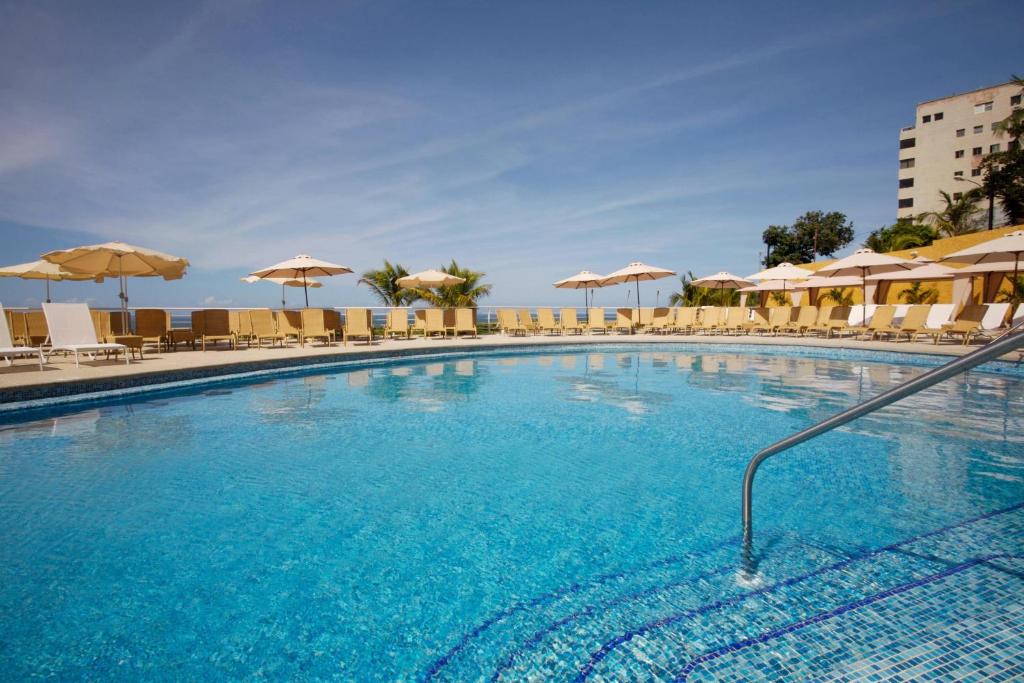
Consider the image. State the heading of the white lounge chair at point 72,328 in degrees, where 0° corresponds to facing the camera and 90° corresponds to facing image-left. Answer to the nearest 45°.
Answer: approximately 315°

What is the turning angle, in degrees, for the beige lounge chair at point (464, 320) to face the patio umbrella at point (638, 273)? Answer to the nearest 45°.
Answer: approximately 90° to its left

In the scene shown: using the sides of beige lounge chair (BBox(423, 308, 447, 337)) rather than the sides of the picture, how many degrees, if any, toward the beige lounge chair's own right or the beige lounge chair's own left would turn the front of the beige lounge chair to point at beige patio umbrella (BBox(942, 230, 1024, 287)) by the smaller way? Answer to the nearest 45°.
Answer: approximately 45° to the beige lounge chair's own left

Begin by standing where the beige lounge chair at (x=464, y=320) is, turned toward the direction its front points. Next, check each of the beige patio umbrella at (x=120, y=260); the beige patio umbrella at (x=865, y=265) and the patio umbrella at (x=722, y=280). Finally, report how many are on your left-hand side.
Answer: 2

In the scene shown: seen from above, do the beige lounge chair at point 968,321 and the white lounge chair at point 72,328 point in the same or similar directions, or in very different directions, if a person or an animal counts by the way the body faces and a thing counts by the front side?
very different directions

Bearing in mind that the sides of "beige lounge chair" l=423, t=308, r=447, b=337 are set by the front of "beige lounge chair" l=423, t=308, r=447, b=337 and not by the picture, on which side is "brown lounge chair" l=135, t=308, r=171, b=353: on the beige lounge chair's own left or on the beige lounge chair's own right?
on the beige lounge chair's own right

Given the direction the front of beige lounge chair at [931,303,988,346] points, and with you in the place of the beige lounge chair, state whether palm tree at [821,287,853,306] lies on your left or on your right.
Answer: on your right

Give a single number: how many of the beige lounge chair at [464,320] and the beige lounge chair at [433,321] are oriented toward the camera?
2

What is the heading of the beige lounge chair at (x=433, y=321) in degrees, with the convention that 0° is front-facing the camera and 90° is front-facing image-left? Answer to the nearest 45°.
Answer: approximately 0°

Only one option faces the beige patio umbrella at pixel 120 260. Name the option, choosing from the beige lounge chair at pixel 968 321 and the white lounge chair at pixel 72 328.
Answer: the beige lounge chair at pixel 968 321
